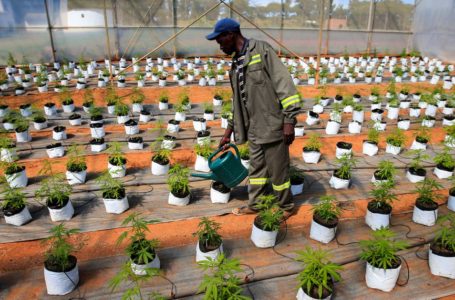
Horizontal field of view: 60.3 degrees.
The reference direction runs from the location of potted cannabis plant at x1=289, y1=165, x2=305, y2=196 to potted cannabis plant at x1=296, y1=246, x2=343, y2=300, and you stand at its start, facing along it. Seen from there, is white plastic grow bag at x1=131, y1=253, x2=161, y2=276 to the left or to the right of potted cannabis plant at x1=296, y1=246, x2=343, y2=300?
right

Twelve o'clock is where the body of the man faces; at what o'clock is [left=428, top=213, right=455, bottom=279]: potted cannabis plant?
The potted cannabis plant is roughly at 8 o'clock from the man.

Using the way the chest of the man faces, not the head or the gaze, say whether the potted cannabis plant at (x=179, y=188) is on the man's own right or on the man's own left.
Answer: on the man's own right

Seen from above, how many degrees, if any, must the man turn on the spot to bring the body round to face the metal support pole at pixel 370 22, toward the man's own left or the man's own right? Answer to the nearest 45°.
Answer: approximately 135° to the man's own right

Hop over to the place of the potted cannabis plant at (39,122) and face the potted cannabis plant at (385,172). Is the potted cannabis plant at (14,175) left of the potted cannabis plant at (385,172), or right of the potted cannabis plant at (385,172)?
right

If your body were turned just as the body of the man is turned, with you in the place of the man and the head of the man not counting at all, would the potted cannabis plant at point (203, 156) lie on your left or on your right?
on your right

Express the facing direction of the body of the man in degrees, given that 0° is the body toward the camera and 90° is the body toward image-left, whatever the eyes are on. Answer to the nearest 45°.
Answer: approximately 45°

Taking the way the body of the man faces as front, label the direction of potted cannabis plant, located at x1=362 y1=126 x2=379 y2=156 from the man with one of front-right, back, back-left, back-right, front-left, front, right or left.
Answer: back

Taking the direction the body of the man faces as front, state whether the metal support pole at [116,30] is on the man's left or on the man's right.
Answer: on the man's right
